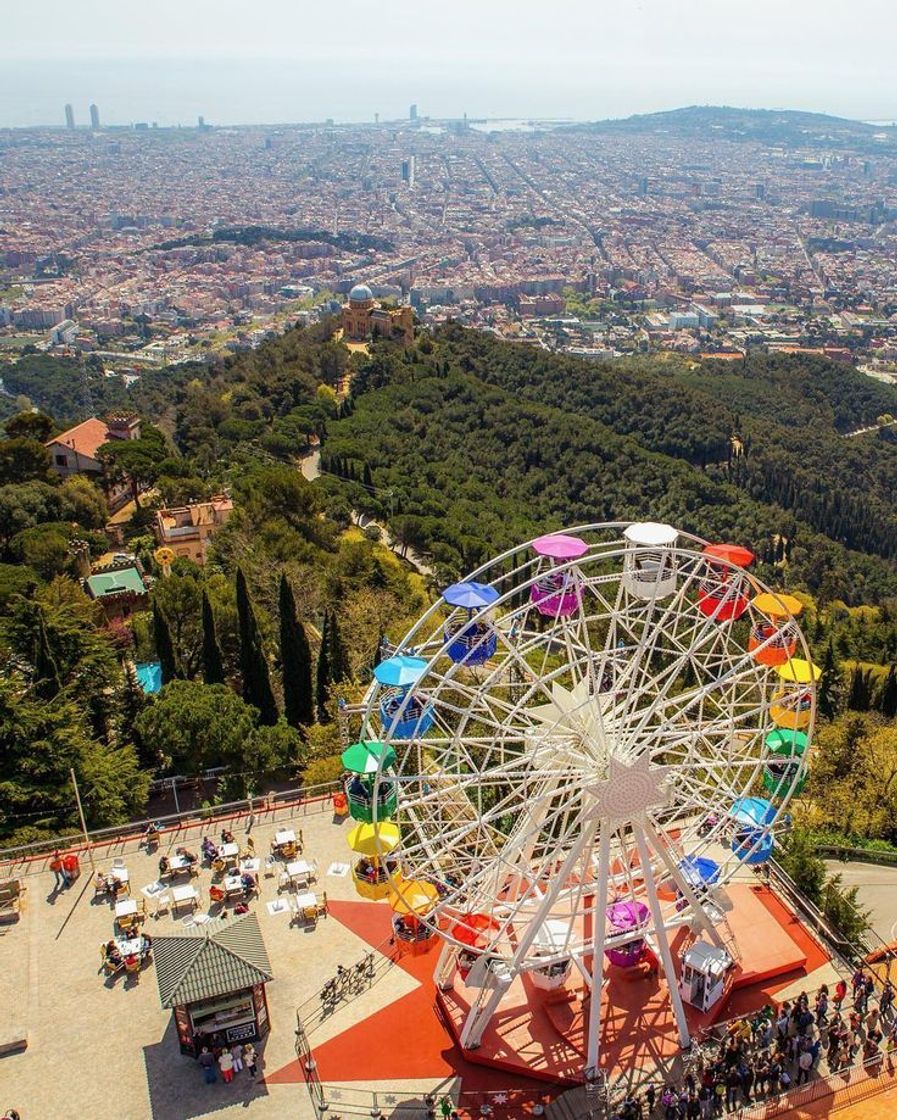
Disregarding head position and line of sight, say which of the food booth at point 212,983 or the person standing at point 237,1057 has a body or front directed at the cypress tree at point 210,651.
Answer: the person standing

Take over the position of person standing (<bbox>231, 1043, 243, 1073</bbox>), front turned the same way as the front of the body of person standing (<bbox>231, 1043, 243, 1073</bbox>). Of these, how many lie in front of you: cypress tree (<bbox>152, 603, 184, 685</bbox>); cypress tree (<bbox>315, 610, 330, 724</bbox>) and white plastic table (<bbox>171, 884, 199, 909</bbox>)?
3

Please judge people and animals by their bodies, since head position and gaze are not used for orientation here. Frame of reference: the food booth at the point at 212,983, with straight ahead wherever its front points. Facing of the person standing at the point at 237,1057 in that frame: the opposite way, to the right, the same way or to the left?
the opposite way

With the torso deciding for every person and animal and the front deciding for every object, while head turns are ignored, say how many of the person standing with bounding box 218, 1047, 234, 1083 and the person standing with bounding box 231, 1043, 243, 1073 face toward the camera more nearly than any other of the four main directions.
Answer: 0

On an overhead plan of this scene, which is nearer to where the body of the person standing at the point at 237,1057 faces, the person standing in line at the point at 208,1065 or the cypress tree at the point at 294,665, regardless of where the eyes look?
the cypress tree

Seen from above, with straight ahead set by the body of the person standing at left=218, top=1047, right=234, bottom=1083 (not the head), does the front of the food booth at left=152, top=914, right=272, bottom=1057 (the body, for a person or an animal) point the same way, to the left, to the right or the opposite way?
the opposite way

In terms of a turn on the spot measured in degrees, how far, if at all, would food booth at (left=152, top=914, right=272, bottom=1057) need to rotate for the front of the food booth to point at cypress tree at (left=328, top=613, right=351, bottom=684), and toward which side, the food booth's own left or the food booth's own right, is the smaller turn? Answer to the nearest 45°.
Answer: approximately 180°

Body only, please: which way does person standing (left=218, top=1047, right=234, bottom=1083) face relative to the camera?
away from the camera

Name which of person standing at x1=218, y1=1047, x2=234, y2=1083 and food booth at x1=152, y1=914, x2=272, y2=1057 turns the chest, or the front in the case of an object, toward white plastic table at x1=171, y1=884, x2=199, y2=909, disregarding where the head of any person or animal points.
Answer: the person standing

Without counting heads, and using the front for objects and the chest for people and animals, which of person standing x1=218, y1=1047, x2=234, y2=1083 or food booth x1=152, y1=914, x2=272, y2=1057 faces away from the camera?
the person standing

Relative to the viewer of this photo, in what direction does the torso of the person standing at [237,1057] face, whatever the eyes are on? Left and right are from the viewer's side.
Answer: facing away from the viewer

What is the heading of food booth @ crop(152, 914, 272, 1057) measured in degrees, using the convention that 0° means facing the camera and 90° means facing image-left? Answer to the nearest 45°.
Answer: approximately 0°

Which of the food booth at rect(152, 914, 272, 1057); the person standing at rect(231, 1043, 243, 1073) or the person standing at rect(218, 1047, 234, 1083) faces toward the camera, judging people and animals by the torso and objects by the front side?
the food booth

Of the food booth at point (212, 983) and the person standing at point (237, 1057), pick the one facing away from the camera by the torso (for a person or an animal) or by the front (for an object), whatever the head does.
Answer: the person standing

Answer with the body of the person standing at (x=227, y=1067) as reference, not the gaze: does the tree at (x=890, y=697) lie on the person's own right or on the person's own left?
on the person's own right

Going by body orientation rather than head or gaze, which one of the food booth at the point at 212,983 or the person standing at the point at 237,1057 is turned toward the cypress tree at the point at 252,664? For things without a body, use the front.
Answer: the person standing
